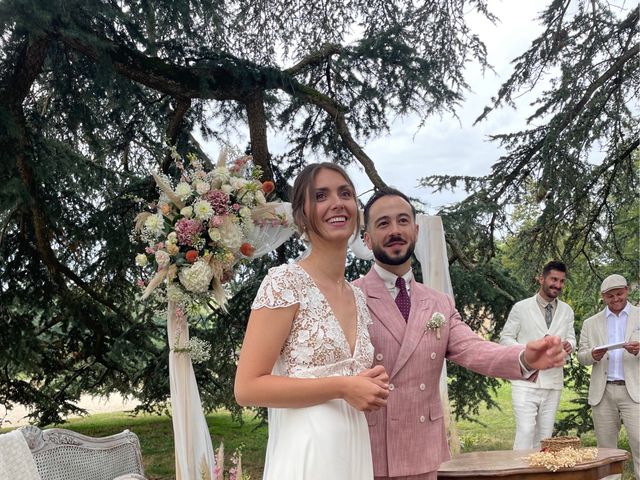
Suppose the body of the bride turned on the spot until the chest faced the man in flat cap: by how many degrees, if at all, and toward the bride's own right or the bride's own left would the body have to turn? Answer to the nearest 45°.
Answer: approximately 90° to the bride's own left

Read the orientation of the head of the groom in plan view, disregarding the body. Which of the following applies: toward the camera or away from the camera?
toward the camera

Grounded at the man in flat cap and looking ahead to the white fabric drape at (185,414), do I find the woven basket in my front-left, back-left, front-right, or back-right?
front-left

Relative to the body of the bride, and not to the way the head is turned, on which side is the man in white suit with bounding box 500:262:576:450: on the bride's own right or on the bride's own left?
on the bride's own left

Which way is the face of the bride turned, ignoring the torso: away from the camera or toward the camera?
toward the camera

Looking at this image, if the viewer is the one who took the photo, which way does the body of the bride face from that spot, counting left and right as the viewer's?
facing the viewer and to the right of the viewer

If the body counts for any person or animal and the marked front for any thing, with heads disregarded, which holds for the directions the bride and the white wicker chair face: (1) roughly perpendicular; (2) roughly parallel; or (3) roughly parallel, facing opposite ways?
roughly parallel

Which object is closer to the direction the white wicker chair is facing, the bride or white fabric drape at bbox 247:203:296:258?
the bride

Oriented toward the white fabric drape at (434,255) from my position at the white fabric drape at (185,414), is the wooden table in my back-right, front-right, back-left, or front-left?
front-right

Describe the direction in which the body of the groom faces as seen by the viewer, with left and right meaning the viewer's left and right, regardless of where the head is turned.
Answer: facing the viewer

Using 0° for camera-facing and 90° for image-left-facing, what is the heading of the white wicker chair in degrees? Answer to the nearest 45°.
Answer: approximately 315°

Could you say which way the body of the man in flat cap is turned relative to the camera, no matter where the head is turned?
toward the camera

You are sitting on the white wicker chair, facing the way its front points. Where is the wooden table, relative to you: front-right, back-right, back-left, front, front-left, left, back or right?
front-left

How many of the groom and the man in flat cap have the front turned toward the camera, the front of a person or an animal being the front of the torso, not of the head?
2
